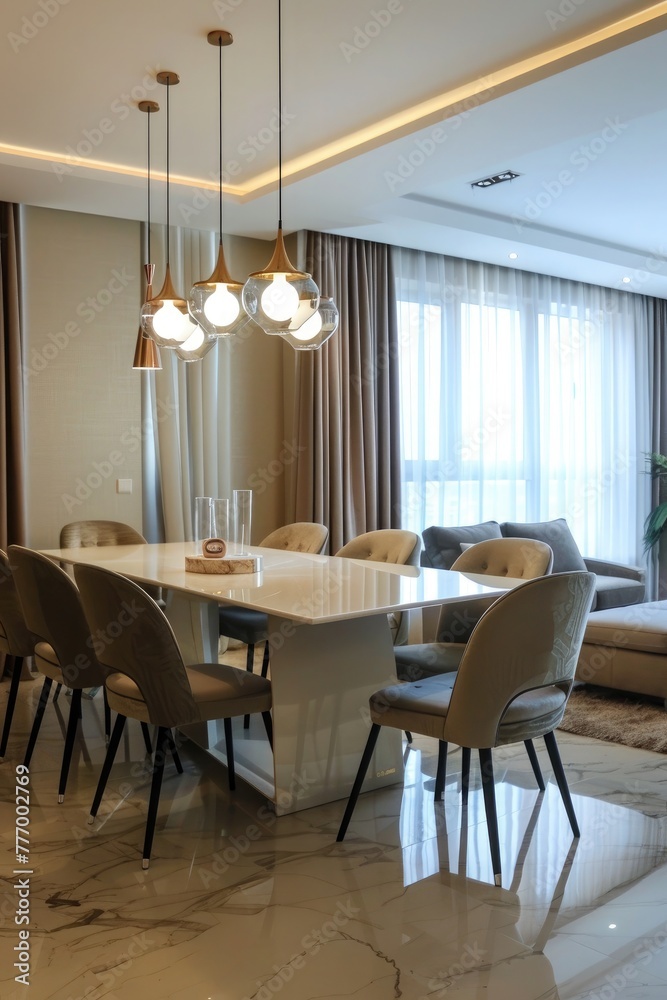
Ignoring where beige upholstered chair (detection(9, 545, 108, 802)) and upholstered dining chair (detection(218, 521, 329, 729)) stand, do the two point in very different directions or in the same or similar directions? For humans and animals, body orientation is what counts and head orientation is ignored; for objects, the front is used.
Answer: very different directions

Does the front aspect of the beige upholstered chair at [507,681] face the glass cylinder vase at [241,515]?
yes

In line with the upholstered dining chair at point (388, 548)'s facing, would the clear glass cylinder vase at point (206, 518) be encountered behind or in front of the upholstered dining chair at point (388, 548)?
in front

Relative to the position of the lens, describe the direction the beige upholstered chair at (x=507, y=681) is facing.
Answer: facing away from the viewer and to the left of the viewer

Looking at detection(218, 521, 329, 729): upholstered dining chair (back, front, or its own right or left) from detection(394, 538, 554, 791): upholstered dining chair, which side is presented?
left

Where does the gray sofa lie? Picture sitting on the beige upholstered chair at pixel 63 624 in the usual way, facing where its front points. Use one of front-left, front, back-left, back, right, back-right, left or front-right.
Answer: front

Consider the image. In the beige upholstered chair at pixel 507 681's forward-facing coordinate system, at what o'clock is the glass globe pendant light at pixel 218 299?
The glass globe pendant light is roughly at 12 o'clock from the beige upholstered chair.

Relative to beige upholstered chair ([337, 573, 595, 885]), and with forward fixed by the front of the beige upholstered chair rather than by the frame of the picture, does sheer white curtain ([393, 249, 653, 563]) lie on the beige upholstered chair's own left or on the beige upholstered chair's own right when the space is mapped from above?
on the beige upholstered chair's own right

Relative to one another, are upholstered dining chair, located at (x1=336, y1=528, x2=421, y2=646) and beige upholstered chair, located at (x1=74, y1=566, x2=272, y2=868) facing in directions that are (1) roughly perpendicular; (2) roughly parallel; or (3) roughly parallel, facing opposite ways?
roughly parallel, facing opposite ways

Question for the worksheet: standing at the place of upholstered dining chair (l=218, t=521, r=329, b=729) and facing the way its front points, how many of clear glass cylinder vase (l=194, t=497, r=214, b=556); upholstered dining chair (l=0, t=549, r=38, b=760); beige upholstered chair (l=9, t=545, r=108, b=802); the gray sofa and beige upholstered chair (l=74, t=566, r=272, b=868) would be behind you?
1

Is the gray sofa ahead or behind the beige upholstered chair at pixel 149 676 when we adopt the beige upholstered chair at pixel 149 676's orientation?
ahead

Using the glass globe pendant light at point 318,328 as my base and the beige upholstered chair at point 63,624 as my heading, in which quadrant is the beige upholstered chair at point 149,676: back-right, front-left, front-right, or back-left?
front-left

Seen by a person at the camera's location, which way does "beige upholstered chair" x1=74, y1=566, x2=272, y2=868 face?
facing away from the viewer and to the right of the viewer

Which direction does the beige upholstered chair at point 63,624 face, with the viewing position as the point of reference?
facing away from the viewer and to the right of the viewer

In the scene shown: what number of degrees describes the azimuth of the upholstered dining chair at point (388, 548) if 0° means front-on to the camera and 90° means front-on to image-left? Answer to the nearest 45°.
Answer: approximately 45°

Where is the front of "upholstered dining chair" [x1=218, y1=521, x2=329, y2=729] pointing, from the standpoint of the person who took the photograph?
facing the viewer and to the left of the viewer
